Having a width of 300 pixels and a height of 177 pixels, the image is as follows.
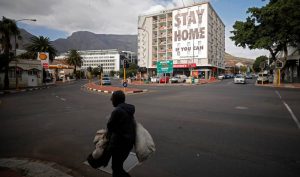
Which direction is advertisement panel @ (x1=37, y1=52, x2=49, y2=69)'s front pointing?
toward the camera

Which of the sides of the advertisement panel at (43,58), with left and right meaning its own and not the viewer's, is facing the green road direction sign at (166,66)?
left

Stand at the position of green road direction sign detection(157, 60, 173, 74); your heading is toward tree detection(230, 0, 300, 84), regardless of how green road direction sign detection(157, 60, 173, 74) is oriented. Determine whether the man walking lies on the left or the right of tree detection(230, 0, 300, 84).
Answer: right

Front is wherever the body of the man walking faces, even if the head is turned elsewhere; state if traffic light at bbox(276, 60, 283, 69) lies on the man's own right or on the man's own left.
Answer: on the man's own right

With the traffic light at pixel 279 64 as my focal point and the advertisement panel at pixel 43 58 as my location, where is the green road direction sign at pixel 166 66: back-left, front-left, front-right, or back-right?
front-left

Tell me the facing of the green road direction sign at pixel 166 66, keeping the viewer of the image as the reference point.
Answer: facing the viewer

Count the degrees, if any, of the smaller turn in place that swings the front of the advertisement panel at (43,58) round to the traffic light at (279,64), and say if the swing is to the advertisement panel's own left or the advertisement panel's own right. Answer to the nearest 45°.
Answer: approximately 45° to the advertisement panel's own left

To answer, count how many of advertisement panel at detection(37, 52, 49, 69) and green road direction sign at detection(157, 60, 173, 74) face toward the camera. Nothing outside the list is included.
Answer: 2
